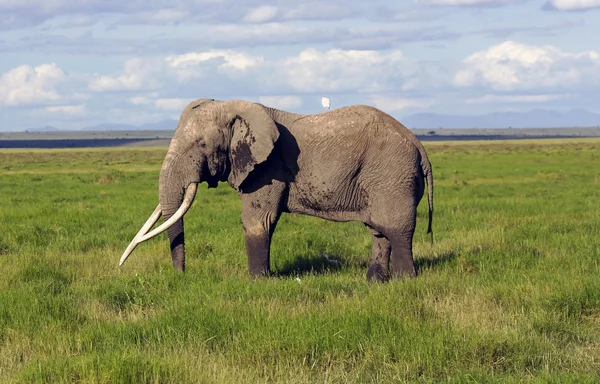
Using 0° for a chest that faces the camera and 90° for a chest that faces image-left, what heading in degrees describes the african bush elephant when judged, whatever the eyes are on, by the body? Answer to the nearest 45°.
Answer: approximately 90°
